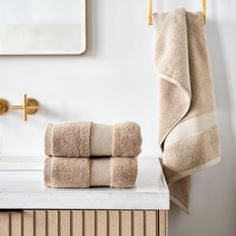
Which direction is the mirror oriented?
toward the camera

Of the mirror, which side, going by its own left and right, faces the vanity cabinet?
front

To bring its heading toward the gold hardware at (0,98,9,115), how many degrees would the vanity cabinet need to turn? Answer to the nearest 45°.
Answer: approximately 135° to its right

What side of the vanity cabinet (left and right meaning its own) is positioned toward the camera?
front

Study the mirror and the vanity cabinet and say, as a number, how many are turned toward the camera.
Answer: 2

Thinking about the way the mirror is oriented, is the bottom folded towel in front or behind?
in front

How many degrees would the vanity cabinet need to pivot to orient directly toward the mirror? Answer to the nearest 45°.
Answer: approximately 180°
